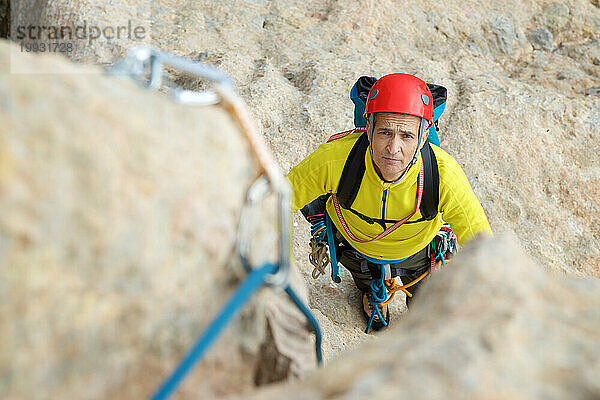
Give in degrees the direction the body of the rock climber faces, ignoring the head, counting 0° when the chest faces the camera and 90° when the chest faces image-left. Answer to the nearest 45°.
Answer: approximately 0°

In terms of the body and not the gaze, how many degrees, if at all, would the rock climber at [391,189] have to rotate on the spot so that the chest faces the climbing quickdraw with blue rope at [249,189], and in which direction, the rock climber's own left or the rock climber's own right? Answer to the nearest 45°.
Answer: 0° — they already face it
